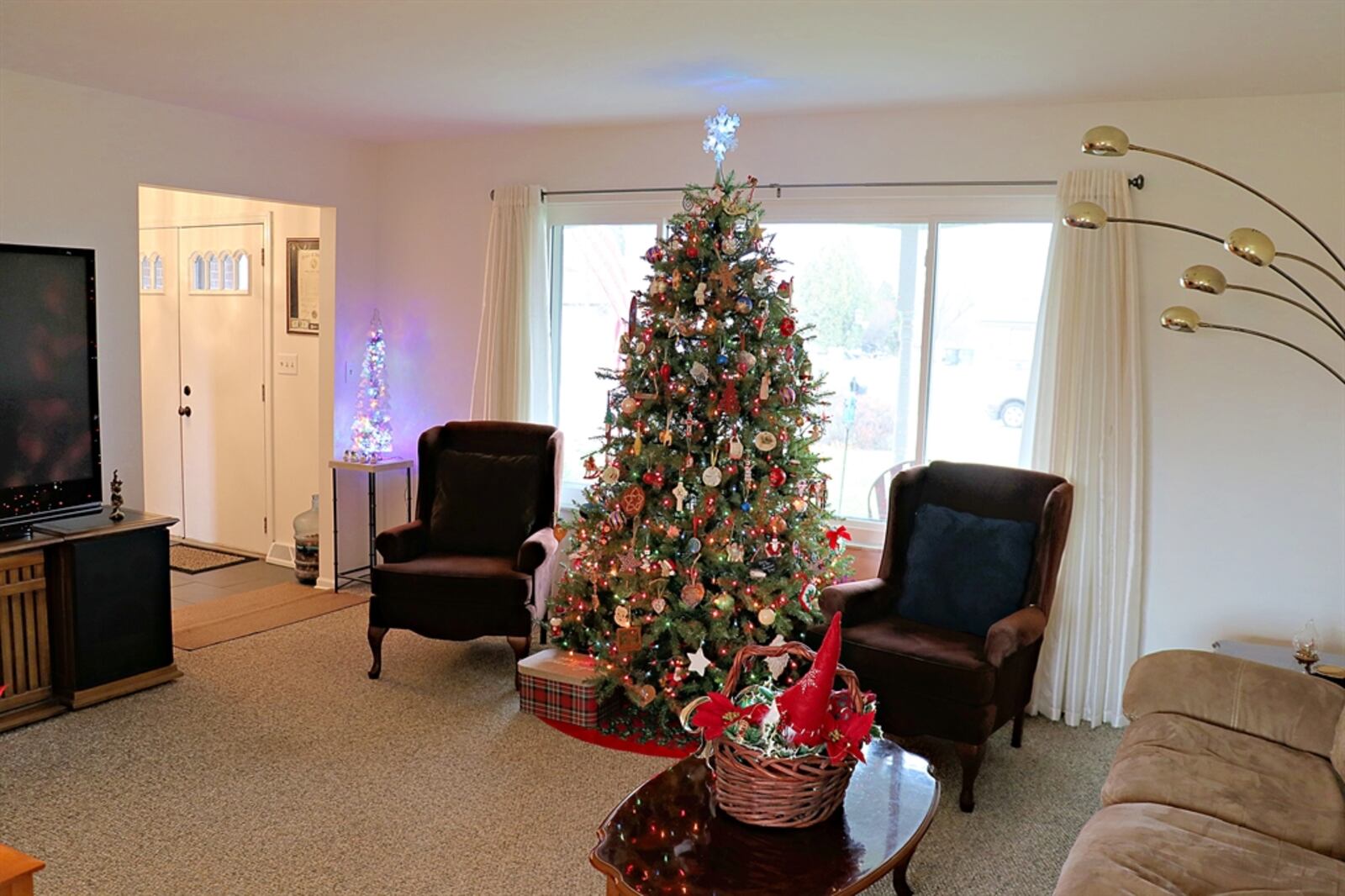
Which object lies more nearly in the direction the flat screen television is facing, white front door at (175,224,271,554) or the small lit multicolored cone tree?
the small lit multicolored cone tree

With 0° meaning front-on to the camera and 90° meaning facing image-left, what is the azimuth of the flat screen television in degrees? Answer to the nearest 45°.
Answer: approximately 315°

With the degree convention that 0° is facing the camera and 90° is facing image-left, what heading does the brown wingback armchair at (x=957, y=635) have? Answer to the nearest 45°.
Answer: approximately 45°

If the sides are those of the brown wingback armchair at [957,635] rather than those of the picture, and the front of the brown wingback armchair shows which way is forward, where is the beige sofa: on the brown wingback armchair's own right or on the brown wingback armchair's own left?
on the brown wingback armchair's own left

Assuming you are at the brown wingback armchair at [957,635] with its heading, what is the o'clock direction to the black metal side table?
The black metal side table is roughly at 2 o'clock from the brown wingback armchair.
